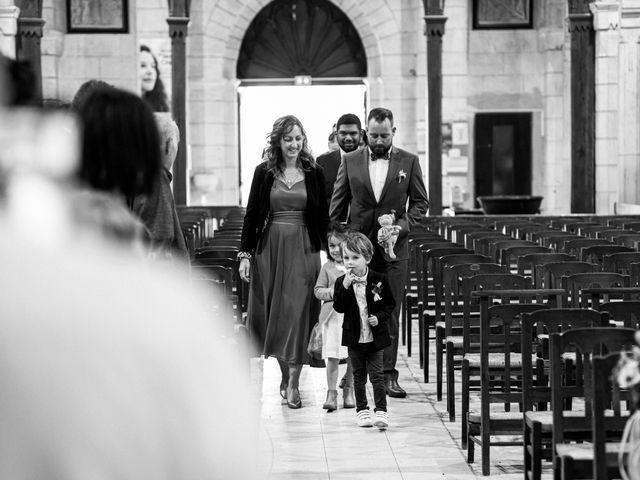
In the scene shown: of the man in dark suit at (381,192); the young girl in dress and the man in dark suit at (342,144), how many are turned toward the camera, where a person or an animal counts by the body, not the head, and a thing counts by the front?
3

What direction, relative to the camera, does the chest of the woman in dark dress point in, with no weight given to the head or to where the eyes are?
toward the camera

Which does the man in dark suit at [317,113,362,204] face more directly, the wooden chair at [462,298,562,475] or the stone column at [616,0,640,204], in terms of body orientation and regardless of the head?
the wooden chair

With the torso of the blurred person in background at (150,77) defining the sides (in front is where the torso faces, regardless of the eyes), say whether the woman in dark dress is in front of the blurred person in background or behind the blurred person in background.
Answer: in front

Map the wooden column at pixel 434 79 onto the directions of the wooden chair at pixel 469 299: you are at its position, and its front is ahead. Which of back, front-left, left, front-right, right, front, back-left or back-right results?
back-right

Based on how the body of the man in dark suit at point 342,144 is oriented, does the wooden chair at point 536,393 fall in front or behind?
in front

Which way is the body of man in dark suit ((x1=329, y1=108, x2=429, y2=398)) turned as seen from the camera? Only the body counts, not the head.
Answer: toward the camera

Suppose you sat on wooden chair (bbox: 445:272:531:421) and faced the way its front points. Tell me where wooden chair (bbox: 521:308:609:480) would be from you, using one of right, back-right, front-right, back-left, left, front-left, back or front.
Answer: front-left

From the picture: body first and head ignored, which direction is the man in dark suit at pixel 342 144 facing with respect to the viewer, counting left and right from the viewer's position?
facing the viewer
